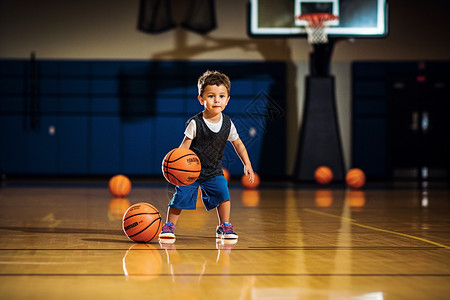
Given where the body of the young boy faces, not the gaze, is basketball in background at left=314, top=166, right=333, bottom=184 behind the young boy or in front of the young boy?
behind

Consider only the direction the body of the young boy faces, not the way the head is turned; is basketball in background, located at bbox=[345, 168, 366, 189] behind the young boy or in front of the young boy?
behind

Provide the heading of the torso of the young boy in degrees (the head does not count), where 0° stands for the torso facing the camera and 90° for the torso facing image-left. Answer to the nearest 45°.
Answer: approximately 0°

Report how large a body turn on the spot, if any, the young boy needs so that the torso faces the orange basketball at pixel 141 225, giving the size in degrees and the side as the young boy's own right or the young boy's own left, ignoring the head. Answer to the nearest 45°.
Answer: approximately 45° to the young boy's own right

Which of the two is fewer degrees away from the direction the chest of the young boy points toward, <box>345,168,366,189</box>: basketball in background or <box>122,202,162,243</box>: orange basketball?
the orange basketball

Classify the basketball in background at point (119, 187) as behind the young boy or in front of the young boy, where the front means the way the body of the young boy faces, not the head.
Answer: behind
